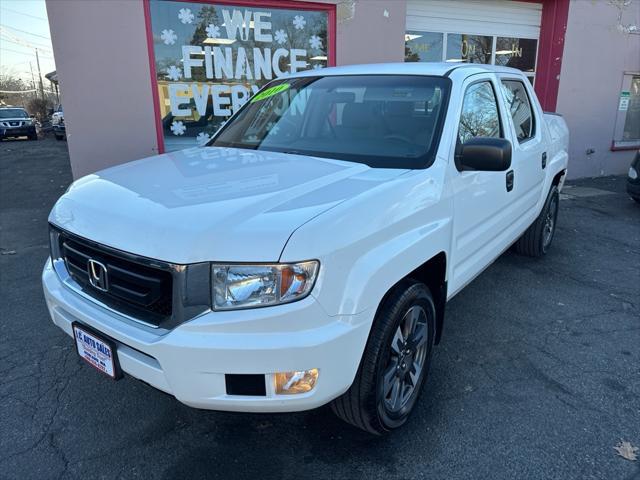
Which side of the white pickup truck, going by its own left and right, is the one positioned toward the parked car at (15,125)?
right

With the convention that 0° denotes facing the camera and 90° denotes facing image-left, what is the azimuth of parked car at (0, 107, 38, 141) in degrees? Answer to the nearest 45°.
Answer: approximately 0°

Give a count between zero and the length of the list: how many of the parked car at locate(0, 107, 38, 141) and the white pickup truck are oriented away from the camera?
0

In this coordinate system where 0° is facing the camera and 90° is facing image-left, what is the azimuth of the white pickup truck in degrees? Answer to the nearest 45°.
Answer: approximately 45°

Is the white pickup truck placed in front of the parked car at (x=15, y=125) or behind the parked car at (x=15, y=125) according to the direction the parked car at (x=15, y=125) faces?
in front

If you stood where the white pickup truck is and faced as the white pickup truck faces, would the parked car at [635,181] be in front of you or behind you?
behind
